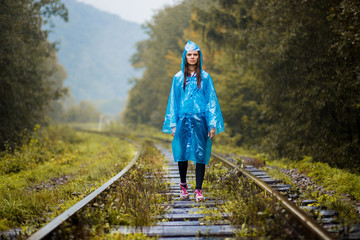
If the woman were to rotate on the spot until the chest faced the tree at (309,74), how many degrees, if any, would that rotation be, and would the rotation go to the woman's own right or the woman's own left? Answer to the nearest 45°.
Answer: approximately 135° to the woman's own left

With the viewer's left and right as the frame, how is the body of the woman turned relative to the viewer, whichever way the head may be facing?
facing the viewer

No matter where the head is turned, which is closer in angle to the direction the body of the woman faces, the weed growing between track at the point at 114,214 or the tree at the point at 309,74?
the weed growing between track

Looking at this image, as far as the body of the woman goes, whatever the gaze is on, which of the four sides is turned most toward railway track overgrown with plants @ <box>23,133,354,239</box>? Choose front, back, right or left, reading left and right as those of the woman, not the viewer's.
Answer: front

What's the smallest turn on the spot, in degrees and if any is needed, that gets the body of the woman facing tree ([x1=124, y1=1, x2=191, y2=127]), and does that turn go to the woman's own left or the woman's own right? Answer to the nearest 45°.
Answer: approximately 180°

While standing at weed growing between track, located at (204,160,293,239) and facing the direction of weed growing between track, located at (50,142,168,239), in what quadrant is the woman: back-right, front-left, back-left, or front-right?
front-right
